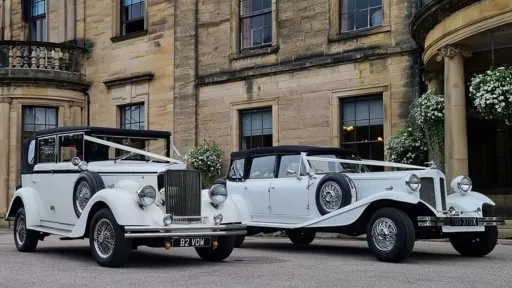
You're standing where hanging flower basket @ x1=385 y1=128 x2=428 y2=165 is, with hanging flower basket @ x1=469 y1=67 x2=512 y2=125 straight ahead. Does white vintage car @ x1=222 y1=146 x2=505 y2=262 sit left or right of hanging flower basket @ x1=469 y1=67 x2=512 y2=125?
right

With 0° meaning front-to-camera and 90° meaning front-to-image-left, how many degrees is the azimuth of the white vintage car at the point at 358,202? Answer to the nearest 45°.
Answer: approximately 315°

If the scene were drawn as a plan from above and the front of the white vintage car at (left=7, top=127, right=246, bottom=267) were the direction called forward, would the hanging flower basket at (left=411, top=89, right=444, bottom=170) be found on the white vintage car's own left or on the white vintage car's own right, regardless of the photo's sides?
on the white vintage car's own left

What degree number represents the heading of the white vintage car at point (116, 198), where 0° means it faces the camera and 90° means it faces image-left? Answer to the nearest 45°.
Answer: approximately 315°

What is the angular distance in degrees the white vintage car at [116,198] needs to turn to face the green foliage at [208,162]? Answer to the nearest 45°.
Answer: approximately 135° to its left

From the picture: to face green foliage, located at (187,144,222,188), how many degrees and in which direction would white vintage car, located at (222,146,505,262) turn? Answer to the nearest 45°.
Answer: approximately 180°

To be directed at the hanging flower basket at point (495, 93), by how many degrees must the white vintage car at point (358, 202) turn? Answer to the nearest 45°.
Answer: approximately 90° to its left

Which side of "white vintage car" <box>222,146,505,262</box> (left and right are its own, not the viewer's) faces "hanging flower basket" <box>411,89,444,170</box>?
left
